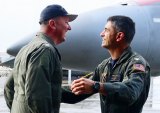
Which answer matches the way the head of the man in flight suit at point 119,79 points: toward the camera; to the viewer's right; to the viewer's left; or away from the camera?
to the viewer's left

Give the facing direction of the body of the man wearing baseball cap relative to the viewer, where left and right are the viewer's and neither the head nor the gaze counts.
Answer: facing to the right of the viewer

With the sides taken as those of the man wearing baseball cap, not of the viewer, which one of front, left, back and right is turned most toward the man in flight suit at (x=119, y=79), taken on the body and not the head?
front

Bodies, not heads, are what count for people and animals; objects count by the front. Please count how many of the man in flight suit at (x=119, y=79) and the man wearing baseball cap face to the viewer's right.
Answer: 1

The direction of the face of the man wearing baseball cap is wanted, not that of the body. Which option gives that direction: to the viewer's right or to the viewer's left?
to the viewer's right

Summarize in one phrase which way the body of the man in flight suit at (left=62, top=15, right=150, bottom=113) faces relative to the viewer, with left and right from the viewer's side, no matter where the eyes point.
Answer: facing the viewer and to the left of the viewer

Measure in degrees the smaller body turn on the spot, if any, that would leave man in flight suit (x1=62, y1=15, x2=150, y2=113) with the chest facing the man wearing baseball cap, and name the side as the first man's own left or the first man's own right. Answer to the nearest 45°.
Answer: approximately 45° to the first man's own right
